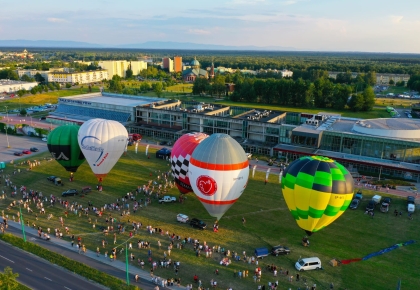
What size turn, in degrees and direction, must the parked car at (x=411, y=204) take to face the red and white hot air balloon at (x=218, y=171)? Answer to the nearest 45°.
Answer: approximately 45° to its right

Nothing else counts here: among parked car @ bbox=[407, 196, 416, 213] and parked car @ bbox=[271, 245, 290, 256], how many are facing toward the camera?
1

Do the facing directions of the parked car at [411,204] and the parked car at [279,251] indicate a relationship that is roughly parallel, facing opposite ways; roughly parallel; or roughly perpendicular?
roughly perpendicular

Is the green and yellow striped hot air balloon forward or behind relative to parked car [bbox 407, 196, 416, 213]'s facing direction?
forward

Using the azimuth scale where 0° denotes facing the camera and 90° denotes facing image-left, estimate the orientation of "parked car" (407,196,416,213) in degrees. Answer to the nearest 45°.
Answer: approximately 0°

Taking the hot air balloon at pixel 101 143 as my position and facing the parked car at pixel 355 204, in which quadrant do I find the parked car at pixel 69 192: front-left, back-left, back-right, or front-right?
back-right
